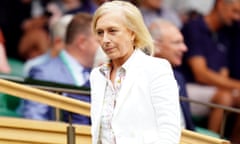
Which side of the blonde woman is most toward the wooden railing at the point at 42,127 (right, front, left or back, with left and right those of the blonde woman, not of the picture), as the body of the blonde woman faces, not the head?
right

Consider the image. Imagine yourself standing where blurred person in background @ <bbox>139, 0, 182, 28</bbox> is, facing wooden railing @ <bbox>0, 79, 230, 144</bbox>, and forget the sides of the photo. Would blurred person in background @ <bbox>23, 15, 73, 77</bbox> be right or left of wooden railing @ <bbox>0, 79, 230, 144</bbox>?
right

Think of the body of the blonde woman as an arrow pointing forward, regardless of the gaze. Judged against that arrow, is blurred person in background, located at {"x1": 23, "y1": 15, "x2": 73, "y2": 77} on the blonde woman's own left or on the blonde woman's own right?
on the blonde woman's own right

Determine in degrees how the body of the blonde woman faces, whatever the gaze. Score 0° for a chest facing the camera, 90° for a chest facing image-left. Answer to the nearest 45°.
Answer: approximately 45°

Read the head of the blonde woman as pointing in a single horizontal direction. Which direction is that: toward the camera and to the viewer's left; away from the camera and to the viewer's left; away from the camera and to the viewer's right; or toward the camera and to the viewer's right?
toward the camera and to the viewer's left
